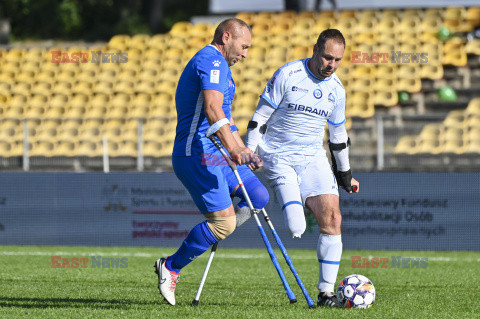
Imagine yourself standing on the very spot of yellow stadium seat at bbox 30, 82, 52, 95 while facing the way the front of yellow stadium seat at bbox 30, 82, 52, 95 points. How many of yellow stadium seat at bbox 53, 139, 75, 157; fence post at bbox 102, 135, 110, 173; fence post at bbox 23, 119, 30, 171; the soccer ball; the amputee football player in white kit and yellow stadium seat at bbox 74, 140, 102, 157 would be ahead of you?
6

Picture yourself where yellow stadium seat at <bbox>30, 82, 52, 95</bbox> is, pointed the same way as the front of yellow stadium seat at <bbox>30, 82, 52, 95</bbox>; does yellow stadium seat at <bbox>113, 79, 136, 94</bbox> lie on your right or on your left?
on your left

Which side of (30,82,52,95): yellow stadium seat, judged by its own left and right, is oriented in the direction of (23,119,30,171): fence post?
front

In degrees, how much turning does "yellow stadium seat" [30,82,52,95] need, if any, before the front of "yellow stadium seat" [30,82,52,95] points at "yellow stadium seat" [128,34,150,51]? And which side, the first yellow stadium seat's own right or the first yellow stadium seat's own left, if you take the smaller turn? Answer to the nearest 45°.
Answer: approximately 90° to the first yellow stadium seat's own left

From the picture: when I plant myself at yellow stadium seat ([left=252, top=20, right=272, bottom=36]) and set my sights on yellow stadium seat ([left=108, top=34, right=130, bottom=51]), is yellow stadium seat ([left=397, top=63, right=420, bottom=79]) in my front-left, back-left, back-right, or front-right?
back-left

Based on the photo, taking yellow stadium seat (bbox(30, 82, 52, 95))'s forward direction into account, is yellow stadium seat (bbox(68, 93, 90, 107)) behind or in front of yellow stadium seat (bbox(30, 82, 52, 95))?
in front

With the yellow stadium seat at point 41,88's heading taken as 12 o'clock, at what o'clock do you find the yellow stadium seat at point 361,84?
the yellow stadium seat at point 361,84 is roughly at 10 o'clock from the yellow stadium seat at point 41,88.

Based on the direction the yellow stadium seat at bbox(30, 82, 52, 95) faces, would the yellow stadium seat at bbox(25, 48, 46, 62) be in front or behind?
behind

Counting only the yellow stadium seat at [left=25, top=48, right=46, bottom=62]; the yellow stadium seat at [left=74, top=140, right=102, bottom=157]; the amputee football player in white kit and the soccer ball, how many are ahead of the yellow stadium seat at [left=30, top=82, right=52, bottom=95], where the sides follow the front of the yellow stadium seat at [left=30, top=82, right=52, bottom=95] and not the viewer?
3

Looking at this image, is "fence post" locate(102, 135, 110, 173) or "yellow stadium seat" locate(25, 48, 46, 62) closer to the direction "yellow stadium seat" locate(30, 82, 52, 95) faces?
the fence post

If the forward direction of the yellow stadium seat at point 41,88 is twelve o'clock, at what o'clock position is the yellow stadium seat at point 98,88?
the yellow stadium seat at point 98,88 is roughly at 10 o'clock from the yellow stadium seat at point 41,88.

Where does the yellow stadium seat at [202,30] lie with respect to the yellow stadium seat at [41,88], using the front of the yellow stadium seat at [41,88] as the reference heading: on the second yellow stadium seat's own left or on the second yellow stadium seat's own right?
on the second yellow stadium seat's own left

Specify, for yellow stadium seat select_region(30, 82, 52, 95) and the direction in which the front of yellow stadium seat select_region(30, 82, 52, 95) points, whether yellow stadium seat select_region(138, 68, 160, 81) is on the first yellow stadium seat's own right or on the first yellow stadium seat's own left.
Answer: on the first yellow stadium seat's own left

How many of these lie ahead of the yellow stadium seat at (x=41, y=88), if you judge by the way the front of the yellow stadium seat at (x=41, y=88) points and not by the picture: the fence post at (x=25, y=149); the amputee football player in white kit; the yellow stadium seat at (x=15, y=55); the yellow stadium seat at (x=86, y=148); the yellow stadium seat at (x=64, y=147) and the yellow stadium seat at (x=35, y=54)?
4

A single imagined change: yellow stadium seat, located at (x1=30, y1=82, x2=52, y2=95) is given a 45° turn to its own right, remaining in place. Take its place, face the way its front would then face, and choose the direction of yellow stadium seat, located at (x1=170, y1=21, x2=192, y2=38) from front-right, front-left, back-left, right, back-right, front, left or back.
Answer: back-left

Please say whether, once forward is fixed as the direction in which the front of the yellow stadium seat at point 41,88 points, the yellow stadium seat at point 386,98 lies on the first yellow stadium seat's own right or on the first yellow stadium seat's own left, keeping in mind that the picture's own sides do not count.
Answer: on the first yellow stadium seat's own left

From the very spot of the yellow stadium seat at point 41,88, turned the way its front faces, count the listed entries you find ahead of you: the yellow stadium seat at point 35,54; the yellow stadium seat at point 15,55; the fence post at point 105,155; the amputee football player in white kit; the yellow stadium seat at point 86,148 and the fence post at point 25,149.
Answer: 4

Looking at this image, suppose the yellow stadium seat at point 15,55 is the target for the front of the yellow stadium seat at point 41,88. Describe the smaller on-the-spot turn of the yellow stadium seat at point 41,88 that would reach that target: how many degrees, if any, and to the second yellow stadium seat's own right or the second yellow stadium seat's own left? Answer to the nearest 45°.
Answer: approximately 180°

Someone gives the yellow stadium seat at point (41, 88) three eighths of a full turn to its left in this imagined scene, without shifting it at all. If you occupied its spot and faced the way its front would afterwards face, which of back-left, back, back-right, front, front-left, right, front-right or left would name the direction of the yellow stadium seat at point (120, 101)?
right

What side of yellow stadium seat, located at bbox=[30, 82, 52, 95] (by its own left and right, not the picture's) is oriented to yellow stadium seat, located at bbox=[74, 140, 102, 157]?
front
